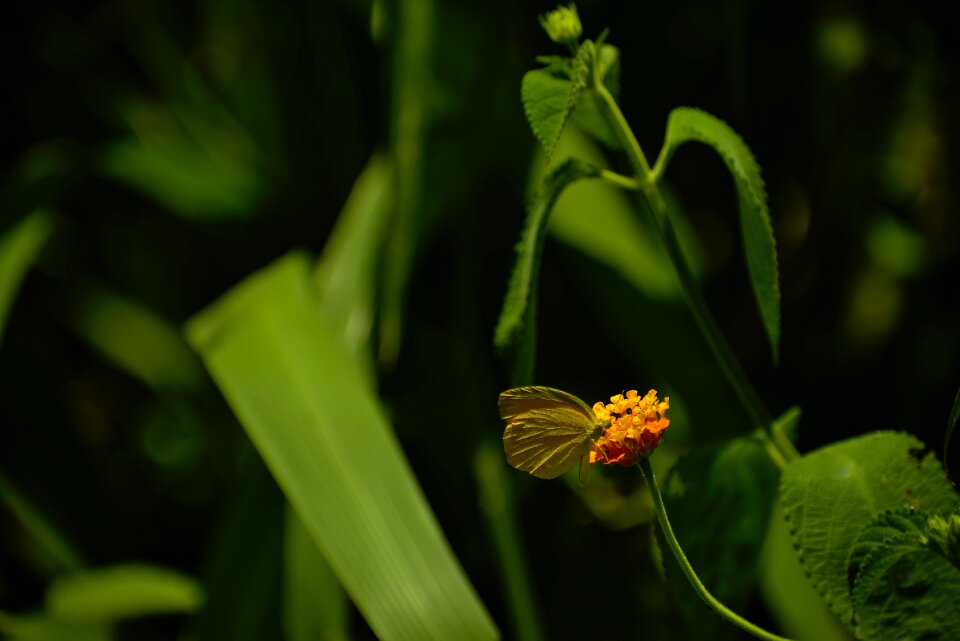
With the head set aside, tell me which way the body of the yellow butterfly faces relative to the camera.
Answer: to the viewer's right

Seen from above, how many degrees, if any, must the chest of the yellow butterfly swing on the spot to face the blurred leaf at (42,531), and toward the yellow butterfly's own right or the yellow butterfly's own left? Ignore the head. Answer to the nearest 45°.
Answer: approximately 135° to the yellow butterfly's own left
